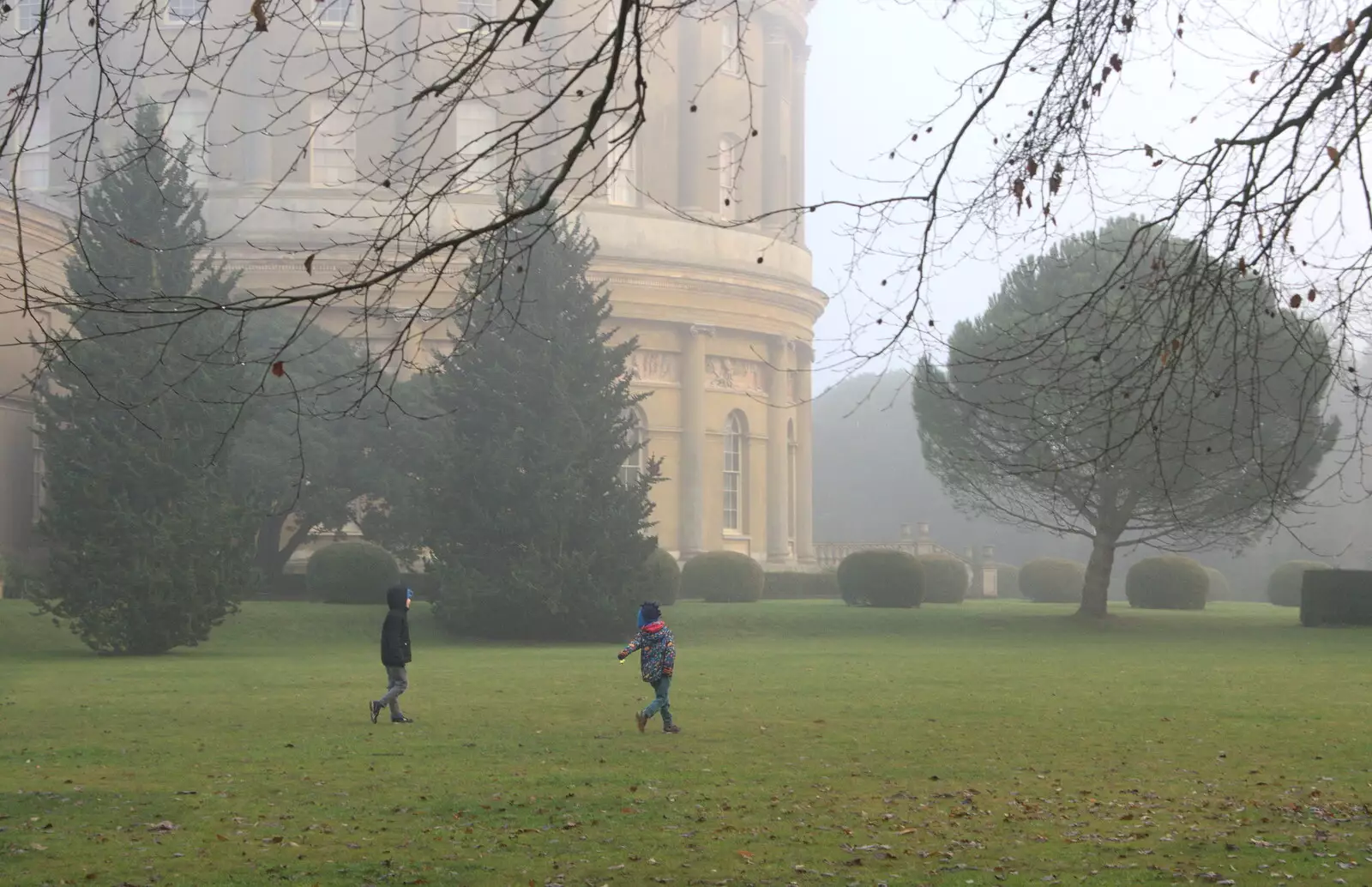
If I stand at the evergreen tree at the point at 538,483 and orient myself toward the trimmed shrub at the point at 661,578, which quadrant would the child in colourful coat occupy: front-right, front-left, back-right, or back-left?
back-right

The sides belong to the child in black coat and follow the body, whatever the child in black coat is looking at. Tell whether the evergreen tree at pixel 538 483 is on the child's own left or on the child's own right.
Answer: on the child's own left

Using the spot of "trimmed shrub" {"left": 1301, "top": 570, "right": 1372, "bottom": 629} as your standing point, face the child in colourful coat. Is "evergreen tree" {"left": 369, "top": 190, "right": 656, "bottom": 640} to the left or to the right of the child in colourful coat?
right

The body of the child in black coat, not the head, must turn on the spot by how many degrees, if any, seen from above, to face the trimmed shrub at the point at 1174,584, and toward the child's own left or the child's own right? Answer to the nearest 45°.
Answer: approximately 45° to the child's own left

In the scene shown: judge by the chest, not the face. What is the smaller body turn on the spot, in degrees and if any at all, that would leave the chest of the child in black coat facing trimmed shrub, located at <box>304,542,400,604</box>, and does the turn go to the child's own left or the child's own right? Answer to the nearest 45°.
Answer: approximately 90° to the child's own left

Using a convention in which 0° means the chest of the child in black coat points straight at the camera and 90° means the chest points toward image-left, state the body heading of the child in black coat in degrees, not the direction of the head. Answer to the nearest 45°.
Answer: approximately 270°

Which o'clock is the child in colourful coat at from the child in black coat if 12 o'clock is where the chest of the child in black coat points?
The child in colourful coat is roughly at 1 o'clock from the child in black coat.

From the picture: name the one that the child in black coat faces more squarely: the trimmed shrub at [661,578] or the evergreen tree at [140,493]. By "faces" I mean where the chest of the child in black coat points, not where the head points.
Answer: the trimmed shrub

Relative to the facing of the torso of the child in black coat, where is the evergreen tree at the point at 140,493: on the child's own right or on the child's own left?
on the child's own left
